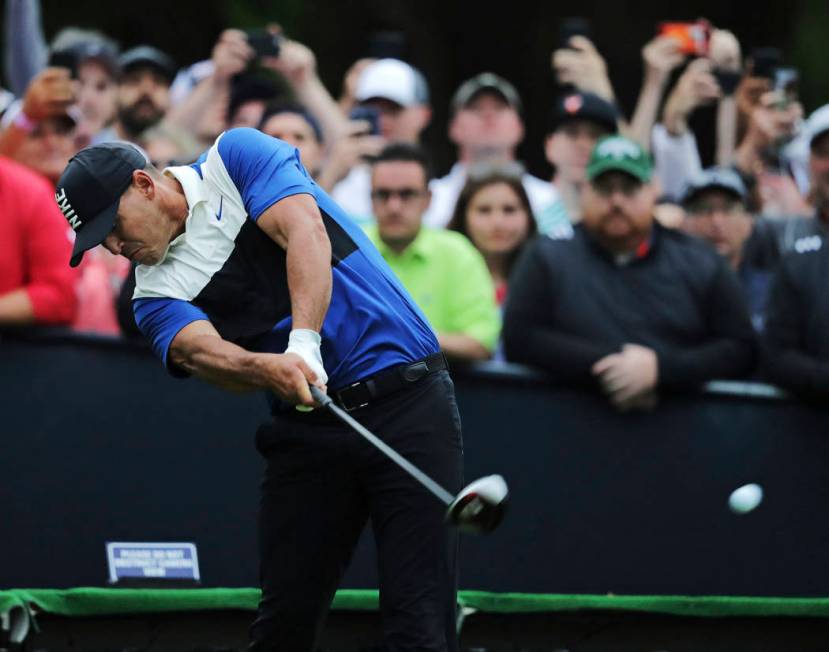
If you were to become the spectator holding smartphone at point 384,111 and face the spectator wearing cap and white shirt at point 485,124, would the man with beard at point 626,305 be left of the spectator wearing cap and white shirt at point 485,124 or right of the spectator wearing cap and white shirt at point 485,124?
right

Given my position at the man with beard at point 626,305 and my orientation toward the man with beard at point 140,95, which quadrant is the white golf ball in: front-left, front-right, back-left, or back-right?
back-left

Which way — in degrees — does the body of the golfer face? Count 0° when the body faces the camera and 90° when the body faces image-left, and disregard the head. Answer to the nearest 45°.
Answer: approximately 0°

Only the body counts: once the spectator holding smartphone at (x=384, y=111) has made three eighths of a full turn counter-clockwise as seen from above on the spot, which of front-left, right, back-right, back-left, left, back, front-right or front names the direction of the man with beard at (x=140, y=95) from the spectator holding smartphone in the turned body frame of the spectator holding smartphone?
back

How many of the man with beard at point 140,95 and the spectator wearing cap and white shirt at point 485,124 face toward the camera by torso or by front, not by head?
2

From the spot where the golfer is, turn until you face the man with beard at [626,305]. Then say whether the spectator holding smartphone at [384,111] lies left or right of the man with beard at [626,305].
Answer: left

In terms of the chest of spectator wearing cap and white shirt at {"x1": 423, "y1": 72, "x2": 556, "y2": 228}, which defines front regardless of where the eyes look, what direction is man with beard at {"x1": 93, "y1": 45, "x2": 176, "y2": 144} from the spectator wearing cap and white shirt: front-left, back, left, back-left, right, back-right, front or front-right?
right

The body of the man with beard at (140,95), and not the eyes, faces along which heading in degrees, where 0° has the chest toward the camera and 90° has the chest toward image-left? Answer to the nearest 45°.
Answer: approximately 0°

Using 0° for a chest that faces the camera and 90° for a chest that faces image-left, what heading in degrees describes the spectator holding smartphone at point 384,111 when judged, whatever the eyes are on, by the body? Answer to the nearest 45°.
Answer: approximately 45°
